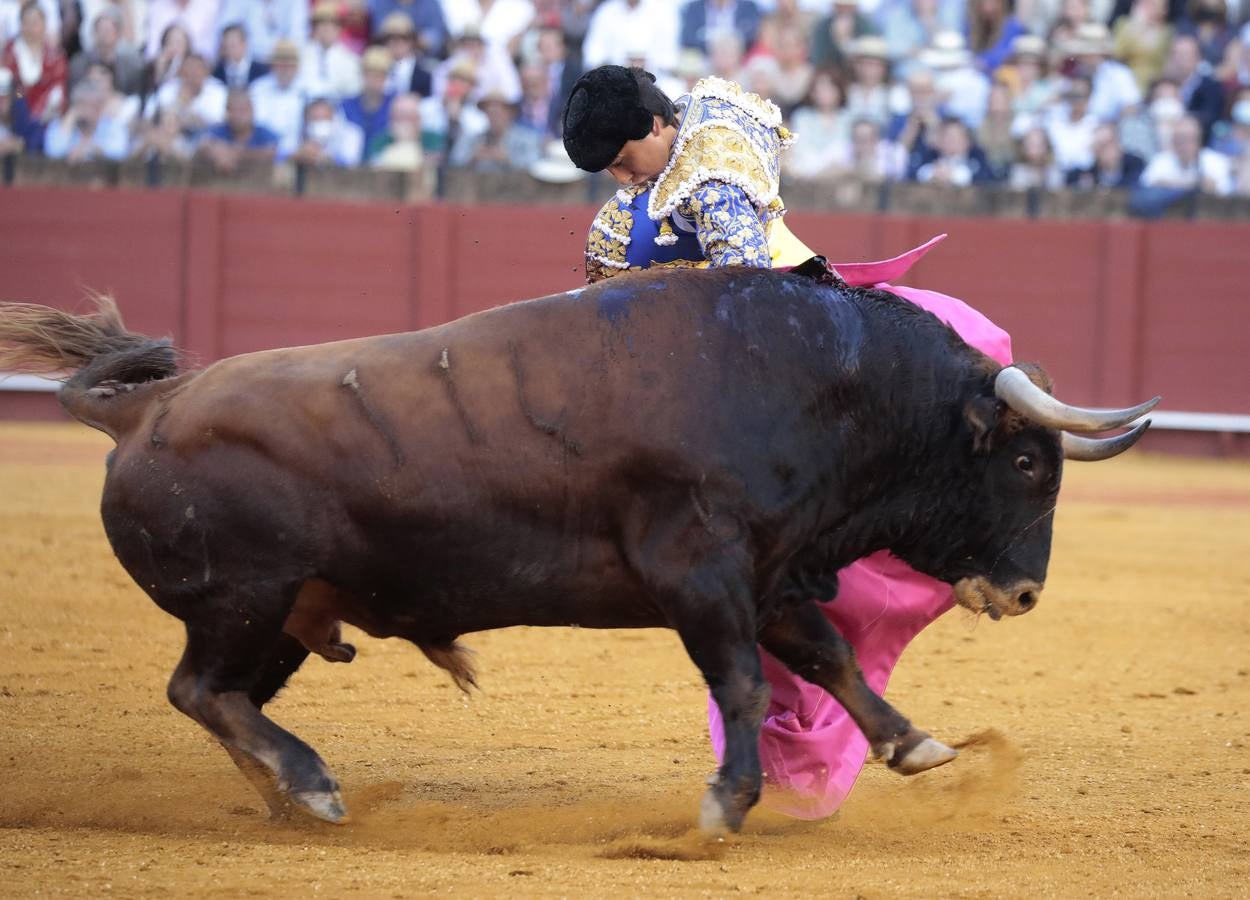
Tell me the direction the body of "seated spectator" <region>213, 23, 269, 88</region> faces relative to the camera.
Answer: toward the camera

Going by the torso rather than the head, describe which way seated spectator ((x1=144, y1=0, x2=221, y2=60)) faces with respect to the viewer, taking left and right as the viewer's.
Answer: facing the viewer

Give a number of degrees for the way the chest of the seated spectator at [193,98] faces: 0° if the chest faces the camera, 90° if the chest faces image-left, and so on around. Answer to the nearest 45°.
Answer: approximately 0°

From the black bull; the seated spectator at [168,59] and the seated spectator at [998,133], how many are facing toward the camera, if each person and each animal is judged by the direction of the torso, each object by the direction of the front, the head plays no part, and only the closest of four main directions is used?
2

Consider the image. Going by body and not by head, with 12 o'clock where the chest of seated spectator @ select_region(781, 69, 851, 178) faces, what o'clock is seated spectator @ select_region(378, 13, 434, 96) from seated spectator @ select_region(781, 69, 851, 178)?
seated spectator @ select_region(378, 13, 434, 96) is roughly at 3 o'clock from seated spectator @ select_region(781, 69, 851, 178).

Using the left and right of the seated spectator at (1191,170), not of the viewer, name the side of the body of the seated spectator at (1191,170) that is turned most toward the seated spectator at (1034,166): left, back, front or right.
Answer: right

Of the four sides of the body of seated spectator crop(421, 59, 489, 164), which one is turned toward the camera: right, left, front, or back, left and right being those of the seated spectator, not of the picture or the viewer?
front

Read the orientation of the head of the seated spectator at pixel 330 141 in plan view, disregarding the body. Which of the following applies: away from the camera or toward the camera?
toward the camera

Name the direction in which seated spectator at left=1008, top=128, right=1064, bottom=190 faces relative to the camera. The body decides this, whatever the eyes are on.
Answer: toward the camera

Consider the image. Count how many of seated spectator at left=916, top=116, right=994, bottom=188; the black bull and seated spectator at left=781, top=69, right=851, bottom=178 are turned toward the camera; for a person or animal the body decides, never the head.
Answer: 2
